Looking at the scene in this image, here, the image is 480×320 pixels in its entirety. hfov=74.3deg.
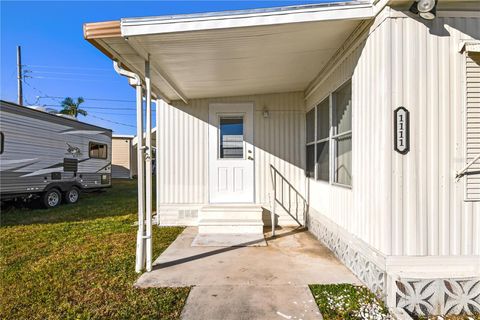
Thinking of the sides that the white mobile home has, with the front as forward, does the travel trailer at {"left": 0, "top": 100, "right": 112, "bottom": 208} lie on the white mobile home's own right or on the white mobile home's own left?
on the white mobile home's own right

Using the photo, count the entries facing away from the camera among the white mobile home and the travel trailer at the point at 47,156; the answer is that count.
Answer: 0

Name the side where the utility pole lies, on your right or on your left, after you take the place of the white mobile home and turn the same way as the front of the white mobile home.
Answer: on your right

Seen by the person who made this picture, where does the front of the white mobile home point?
facing the viewer

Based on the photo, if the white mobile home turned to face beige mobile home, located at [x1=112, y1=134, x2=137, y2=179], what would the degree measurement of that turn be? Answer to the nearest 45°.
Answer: approximately 135° to its right

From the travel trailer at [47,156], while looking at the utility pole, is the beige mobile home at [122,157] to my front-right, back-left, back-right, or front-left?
front-right

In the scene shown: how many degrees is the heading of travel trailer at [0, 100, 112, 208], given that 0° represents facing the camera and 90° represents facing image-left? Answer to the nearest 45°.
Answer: approximately 45°

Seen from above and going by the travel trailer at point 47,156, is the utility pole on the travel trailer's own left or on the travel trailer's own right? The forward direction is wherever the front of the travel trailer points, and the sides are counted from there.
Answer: on the travel trailer's own right

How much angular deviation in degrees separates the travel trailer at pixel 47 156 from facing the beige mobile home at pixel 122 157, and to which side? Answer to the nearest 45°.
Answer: approximately 135° to its right

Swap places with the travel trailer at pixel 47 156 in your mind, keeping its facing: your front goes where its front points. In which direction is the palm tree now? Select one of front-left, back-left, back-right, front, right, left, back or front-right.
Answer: back-right
